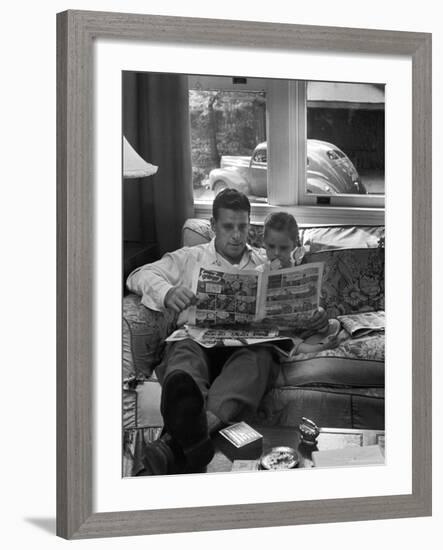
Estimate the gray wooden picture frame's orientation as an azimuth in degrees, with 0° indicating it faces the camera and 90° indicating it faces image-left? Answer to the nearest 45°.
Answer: approximately 315°
